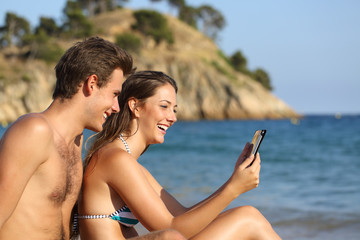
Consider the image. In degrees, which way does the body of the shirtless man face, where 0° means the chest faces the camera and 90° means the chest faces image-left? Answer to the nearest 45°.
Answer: approximately 315°

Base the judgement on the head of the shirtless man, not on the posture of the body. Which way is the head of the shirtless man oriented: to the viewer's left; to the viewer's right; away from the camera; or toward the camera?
to the viewer's right

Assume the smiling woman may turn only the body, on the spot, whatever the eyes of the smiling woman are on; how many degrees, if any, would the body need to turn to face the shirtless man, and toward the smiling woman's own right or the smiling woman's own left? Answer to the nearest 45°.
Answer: approximately 135° to the smiling woman's own right

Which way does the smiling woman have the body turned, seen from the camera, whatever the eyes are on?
to the viewer's right

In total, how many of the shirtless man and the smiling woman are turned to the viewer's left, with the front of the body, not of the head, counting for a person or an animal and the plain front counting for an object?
0
